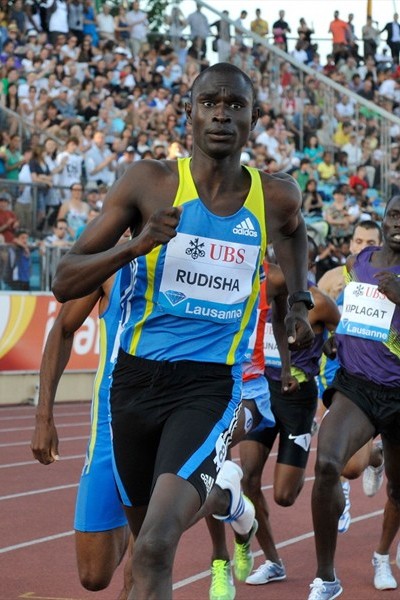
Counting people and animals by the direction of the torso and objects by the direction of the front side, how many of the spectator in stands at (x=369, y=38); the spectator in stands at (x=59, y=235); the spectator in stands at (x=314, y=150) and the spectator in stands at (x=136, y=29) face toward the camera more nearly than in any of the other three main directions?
4

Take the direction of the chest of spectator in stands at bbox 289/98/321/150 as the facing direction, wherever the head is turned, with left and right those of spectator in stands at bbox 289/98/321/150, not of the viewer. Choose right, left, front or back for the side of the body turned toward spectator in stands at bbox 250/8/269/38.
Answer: back

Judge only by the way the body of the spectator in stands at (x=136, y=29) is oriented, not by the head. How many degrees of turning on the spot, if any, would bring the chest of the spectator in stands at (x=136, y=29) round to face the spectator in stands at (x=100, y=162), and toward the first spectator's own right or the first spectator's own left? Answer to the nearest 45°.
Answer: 0° — they already face them

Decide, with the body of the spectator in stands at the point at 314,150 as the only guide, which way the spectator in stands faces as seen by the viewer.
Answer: toward the camera

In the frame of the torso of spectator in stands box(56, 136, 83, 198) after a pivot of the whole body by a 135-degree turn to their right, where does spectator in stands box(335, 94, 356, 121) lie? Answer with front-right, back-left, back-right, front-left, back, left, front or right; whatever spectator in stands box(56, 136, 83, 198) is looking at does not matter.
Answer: back-right

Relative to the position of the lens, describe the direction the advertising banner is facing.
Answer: facing the viewer

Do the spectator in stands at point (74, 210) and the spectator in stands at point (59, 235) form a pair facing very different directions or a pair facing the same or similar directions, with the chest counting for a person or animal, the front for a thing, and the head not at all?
same or similar directions

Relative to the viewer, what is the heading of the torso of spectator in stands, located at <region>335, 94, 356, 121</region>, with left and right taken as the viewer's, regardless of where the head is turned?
facing the viewer

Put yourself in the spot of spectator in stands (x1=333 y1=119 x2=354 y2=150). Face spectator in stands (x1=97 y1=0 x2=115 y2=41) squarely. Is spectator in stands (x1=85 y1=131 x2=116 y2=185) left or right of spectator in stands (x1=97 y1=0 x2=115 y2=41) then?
left

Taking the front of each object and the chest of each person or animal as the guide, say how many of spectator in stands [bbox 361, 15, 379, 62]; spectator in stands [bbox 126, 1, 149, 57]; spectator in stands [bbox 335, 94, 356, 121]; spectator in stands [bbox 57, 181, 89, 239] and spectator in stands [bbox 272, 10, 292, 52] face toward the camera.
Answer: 5

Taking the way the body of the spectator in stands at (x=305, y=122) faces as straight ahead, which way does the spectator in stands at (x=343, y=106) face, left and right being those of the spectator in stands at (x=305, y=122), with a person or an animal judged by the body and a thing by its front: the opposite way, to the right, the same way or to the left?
the same way

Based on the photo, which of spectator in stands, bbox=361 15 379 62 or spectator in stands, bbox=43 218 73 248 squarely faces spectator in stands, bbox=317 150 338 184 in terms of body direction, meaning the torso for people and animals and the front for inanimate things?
spectator in stands, bbox=361 15 379 62

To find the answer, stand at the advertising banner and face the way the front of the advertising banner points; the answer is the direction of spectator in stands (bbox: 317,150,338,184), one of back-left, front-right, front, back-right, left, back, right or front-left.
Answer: back-left

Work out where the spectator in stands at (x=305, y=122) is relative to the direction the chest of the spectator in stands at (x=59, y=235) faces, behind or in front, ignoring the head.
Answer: behind

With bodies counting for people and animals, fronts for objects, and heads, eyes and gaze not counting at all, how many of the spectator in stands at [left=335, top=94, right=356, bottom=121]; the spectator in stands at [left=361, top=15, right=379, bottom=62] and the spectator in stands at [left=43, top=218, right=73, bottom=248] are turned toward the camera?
3

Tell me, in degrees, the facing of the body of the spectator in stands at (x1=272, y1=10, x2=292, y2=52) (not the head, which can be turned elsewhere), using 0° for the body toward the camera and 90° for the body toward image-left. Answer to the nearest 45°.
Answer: approximately 0°
